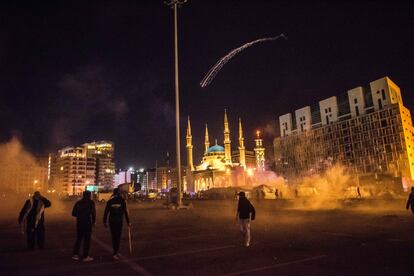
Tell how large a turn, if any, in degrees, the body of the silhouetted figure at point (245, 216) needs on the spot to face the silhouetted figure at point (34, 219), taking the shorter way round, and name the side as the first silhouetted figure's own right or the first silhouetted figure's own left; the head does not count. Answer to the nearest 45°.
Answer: approximately 90° to the first silhouetted figure's own left

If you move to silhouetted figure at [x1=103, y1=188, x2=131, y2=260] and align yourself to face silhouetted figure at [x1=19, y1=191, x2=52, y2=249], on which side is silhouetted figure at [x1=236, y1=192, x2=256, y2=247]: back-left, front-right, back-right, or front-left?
back-right

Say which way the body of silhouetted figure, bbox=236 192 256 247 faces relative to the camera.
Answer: away from the camera

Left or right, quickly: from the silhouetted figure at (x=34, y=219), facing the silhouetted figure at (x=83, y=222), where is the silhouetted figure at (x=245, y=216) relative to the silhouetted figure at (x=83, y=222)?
left

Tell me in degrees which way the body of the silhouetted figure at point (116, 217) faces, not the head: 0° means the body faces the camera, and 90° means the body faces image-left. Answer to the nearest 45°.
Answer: approximately 180°

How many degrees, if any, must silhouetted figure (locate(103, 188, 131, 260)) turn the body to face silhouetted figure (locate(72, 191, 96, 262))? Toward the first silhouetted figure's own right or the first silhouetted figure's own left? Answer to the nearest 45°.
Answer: approximately 90° to the first silhouetted figure's own left

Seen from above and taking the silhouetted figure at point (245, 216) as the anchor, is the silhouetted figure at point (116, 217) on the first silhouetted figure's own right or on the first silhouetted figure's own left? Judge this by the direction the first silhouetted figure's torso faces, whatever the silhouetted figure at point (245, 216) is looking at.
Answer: on the first silhouetted figure's own left
